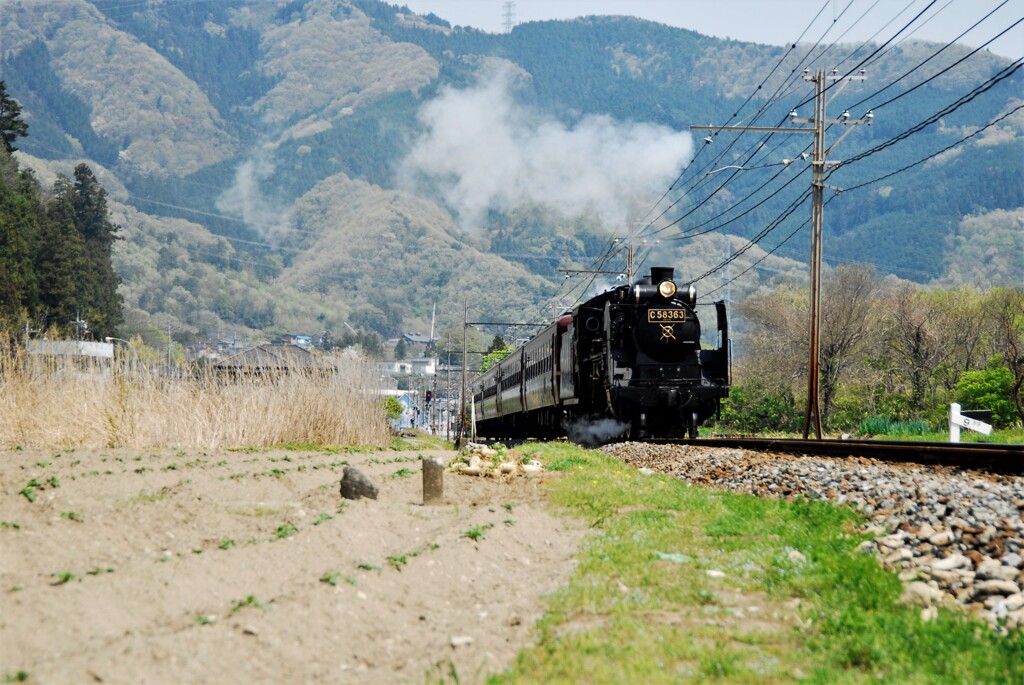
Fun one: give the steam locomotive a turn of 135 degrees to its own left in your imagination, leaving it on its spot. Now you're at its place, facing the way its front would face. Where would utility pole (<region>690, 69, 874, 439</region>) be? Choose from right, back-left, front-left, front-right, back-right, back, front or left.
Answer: front

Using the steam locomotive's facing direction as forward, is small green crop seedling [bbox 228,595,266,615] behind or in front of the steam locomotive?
in front

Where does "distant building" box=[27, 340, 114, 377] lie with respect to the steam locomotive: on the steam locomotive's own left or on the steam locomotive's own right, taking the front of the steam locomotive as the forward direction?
on the steam locomotive's own right

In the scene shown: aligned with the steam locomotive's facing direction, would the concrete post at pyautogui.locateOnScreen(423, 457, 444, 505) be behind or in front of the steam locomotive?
in front

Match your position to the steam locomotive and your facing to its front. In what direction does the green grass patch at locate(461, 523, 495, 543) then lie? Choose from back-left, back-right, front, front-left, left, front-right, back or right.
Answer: front

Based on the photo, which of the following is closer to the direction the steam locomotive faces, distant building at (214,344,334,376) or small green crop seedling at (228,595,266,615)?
the small green crop seedling

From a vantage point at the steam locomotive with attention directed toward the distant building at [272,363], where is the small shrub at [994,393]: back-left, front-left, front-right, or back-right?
back-right

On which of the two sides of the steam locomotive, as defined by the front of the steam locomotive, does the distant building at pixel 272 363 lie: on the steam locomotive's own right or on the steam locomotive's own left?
on the steam locomotive's own right

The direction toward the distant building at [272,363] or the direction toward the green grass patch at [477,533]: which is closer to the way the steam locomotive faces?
the green grass patch

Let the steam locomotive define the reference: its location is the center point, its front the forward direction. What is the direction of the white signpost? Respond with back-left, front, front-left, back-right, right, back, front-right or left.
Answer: left

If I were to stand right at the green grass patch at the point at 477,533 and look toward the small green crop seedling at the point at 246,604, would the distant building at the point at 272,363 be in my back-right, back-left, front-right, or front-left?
back-right

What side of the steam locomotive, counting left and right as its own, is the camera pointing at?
front

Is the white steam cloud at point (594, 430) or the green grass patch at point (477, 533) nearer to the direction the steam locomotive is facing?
the green grass patch

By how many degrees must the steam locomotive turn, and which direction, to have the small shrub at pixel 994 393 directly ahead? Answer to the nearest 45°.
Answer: approximately 135° to its left

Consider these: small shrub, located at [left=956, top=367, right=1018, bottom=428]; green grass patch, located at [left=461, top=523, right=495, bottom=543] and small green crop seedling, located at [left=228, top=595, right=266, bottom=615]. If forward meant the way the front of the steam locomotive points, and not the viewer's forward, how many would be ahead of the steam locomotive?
2
